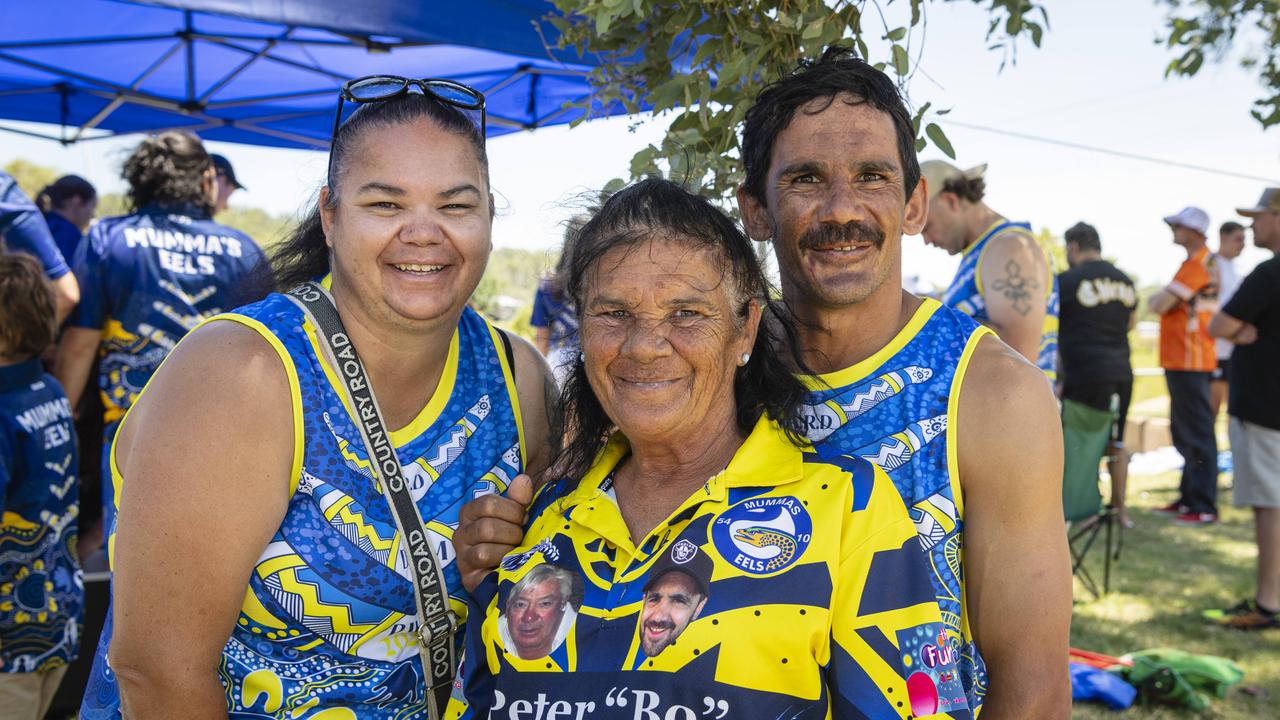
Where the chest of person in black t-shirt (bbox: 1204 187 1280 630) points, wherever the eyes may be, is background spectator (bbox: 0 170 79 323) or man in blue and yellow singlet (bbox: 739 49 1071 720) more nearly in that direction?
the background spectator

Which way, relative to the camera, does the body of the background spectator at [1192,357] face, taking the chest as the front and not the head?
to the viewer's left

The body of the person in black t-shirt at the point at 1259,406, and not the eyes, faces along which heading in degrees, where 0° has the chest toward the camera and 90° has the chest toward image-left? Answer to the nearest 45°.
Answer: approximately 90°

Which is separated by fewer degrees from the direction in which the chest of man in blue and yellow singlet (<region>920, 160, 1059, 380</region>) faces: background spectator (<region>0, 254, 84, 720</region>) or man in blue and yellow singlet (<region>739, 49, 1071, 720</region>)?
the background spectator

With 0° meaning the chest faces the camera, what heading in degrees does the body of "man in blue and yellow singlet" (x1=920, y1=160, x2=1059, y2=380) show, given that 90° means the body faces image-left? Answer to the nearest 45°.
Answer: approximately 90°

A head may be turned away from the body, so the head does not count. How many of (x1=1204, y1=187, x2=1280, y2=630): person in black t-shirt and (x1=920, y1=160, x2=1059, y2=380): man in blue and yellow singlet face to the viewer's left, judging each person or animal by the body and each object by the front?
2

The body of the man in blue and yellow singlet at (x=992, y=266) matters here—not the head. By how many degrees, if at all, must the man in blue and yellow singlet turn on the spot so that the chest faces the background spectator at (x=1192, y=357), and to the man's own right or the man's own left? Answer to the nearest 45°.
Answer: approximately 90° to the man's own right

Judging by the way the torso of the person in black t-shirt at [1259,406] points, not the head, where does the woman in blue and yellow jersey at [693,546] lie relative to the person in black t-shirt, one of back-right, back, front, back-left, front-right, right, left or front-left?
left

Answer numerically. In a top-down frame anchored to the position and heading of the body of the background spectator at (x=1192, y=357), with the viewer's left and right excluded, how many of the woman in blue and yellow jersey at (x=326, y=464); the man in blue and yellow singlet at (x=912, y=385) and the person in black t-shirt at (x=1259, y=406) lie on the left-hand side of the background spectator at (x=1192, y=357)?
3

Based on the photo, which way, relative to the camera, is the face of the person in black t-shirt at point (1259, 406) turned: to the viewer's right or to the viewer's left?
to the viewer's left

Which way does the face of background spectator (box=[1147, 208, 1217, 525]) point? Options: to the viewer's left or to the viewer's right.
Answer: to the viewer's left

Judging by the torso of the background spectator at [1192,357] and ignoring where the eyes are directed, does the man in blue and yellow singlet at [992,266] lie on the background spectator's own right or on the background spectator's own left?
on the background spectator's own left
